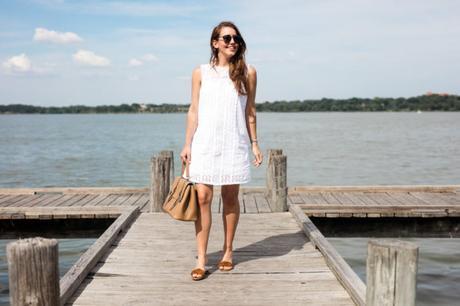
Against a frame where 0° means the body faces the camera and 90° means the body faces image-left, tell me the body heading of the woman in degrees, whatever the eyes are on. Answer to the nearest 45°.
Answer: approximately 0°

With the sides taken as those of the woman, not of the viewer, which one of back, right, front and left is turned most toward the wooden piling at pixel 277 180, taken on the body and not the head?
back

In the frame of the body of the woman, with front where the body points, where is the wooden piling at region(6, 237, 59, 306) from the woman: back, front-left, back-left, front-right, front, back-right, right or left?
front-right

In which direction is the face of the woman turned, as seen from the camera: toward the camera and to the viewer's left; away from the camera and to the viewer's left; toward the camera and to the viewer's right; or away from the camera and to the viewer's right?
toward the camera and to the viewer's right

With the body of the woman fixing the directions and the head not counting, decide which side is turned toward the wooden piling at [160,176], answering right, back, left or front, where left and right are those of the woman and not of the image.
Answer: back
